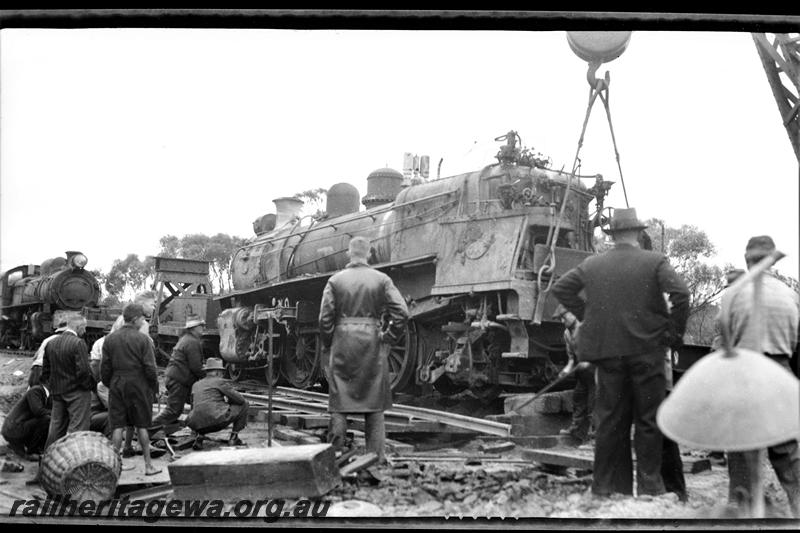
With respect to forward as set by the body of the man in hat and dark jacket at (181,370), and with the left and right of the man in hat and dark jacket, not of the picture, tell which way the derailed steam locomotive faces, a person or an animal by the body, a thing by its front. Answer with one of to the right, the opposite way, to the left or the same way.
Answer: to the left

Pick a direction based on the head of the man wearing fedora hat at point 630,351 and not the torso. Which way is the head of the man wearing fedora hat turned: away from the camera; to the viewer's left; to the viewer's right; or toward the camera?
away from the camera

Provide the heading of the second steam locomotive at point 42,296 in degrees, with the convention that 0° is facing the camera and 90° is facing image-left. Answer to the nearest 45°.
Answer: approximately 315°

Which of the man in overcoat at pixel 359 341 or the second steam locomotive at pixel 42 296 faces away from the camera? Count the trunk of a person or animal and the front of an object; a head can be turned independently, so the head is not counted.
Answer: the man in overcoat

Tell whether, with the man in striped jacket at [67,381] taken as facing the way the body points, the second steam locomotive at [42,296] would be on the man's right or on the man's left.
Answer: on the man's left

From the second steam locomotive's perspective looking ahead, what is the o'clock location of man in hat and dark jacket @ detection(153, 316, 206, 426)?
The man in hat and dark jacket is roughly at 1 o'clock from the second steam locomotive.

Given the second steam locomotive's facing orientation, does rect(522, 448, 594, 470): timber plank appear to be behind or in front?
in front

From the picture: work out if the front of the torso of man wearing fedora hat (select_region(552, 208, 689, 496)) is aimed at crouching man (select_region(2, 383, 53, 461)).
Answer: no

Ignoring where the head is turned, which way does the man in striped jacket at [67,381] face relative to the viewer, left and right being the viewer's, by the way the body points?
facing away from the viewer and to the right of the viewer

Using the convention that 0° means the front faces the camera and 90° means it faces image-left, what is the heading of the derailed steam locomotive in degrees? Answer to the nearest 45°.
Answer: approximately 135°

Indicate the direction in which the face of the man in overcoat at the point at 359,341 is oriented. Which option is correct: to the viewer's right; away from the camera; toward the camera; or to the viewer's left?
away from the camera

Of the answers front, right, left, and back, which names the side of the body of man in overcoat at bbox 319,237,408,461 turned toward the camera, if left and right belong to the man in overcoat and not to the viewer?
back

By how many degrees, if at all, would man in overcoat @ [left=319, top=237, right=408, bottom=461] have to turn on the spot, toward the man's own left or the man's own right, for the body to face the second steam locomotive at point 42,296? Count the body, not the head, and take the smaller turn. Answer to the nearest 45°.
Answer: approximately 45° to the man's own left

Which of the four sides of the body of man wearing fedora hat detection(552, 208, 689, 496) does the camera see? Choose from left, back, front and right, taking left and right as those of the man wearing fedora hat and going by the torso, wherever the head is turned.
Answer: back

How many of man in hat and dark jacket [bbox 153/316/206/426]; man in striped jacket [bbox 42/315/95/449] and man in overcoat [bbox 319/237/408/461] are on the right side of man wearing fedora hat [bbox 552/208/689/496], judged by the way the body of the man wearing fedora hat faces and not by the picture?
0

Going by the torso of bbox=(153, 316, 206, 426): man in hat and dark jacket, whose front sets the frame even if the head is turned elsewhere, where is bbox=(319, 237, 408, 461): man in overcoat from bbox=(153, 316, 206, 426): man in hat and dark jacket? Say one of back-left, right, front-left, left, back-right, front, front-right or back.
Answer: right

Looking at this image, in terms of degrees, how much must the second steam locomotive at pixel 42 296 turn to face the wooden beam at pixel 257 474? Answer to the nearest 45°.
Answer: approximately 45° to its right

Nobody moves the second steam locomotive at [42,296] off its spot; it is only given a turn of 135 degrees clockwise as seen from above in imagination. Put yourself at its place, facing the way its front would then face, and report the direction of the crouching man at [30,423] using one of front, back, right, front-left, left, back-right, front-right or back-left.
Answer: left
